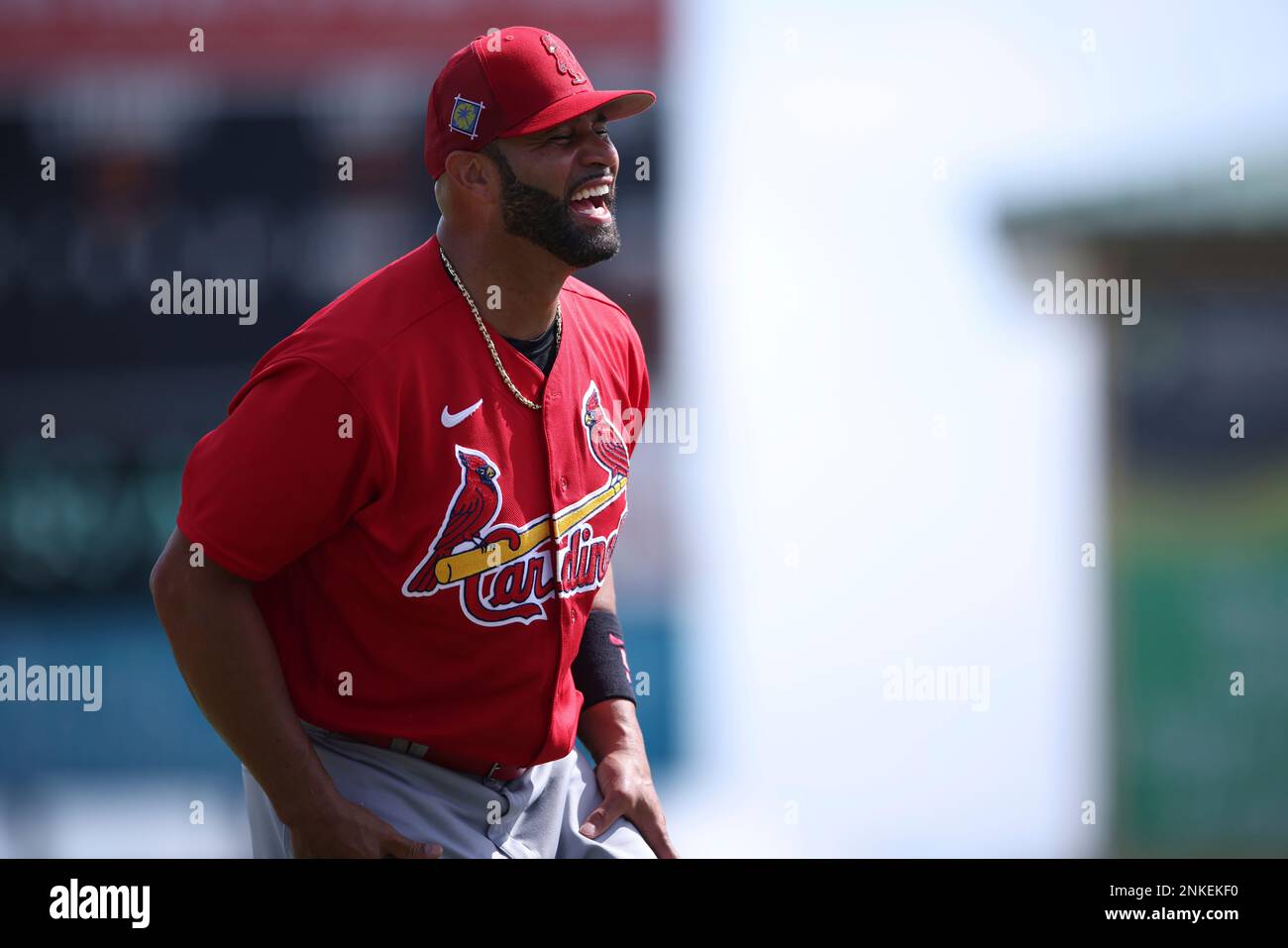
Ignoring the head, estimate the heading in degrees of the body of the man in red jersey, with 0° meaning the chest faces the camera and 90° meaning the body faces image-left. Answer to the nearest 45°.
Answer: approximately 315°
